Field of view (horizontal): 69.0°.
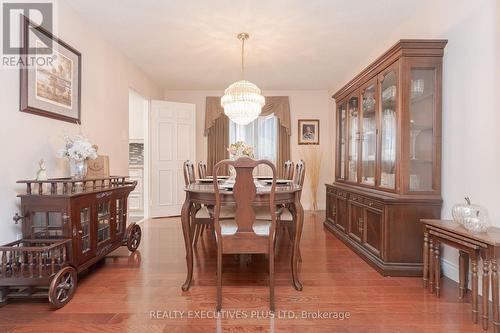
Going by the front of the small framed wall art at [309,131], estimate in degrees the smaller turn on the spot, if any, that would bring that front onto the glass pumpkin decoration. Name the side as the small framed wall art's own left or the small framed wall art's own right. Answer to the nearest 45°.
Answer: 0° — it already faces it

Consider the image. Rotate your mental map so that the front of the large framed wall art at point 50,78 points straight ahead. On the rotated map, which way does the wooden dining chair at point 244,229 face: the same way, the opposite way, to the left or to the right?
to the left

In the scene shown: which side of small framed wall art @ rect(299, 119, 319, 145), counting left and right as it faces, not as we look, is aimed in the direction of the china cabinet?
front

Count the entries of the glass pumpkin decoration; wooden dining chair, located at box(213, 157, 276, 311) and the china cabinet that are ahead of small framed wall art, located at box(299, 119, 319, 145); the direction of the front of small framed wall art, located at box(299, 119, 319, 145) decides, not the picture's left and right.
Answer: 3

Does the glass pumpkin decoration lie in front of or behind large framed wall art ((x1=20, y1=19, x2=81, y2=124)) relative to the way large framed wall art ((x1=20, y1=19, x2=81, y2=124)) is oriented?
in front

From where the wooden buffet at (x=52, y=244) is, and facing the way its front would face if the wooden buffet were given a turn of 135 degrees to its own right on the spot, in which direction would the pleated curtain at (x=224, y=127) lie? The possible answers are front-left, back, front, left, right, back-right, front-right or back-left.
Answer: back-right

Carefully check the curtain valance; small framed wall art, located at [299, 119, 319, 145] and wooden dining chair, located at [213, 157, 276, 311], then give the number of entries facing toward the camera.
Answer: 2

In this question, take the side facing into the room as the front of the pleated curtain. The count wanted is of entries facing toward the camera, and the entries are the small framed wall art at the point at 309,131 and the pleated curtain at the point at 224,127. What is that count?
2

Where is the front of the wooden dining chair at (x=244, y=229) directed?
away from the camera

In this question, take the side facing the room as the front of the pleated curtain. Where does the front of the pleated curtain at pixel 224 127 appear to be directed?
toward the camera

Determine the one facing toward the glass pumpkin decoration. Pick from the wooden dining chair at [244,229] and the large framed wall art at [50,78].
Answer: the large framed wall art

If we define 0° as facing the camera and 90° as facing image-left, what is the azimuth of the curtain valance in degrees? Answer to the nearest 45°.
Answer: approximately 0°

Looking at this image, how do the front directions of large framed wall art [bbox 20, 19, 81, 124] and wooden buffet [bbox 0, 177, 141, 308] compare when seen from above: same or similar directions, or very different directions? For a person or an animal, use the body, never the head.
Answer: same or similar directions

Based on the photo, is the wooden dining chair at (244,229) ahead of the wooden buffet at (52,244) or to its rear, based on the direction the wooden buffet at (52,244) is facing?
ahead

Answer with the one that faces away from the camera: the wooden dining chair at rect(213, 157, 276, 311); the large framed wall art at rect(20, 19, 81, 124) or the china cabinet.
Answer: the wooden dining chair

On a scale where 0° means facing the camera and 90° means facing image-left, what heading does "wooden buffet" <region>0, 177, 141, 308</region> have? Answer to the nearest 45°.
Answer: approximately 315°

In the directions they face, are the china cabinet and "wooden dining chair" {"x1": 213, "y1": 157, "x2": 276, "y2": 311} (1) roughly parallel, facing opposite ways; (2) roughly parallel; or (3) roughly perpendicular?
roughly perpendicular

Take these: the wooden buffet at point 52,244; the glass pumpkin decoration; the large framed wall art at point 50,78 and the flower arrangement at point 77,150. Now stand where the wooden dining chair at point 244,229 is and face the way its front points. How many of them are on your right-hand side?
1

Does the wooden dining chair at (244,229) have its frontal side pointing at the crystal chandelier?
yes

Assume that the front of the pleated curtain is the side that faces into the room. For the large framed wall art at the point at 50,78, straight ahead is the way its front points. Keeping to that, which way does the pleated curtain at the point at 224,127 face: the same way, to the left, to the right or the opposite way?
to the right

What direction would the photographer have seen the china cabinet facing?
facing the viewer and to the left of the viewer

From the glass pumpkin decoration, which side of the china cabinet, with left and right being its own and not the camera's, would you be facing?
left

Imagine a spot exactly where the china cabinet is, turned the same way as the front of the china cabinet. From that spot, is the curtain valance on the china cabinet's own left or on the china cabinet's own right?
on the china cabinet's own right
